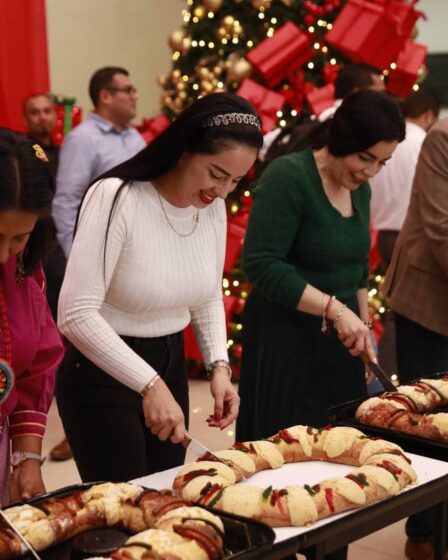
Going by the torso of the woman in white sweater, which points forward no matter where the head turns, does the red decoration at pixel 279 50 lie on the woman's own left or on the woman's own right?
on the woman's own left

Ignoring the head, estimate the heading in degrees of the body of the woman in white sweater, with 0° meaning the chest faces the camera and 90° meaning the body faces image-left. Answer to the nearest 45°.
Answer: approximately 315°

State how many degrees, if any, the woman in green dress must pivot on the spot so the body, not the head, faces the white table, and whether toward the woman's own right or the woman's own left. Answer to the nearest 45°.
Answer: approximately 45° to the woman's own right

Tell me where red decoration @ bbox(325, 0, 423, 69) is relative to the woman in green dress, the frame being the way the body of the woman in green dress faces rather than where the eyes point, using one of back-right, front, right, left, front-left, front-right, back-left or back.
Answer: back-left

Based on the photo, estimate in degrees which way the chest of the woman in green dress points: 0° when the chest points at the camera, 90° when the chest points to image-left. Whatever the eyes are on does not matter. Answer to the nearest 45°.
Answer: approximately 315°

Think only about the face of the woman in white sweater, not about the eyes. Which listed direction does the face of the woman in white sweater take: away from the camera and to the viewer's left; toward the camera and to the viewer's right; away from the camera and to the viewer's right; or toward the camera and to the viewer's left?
toward the camera and to the viewer's right

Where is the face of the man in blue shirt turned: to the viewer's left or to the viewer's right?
to the viewer's right
